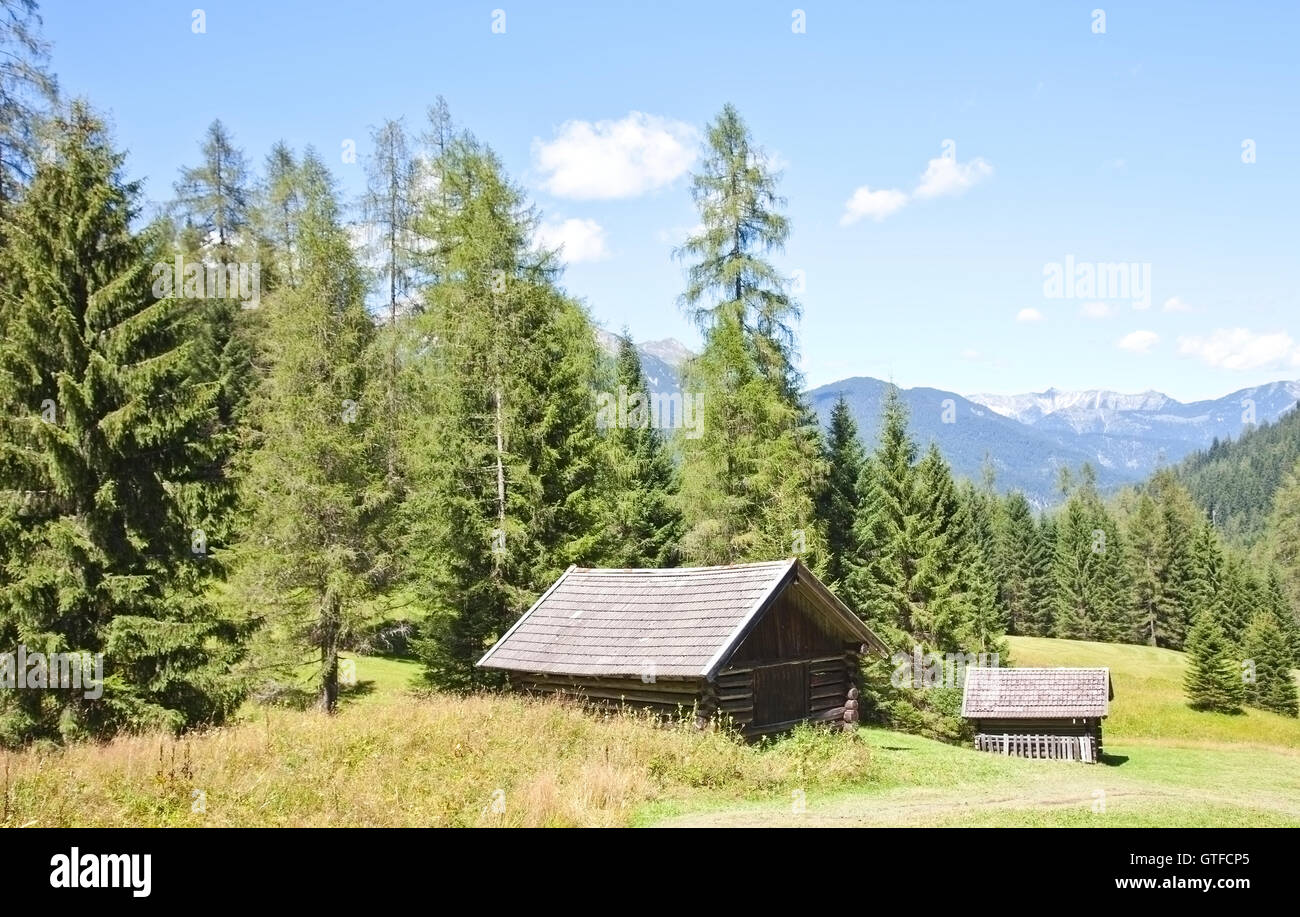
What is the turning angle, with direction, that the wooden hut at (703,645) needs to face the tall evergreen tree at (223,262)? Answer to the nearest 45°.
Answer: approximately 180°

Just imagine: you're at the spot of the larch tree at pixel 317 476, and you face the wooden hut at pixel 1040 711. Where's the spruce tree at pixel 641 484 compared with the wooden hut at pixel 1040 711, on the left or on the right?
left

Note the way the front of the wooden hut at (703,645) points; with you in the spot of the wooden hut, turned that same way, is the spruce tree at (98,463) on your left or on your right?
on your right

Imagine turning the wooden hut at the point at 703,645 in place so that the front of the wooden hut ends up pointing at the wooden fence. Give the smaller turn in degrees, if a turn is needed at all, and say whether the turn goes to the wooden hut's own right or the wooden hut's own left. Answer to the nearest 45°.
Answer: approximately 90° to the wooden hut's own left

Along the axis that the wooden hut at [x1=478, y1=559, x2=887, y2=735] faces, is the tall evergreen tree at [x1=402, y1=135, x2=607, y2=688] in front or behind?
behind

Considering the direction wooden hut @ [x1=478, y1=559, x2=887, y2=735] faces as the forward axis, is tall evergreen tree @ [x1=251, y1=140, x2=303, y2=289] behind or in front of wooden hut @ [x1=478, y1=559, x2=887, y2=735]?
behind

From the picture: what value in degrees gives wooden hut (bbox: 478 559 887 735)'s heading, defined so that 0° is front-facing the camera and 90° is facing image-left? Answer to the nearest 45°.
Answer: approximately 315°

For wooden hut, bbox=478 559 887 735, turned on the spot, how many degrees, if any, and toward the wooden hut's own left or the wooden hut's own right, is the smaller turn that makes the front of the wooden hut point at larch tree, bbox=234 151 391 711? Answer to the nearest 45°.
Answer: approximately 180°

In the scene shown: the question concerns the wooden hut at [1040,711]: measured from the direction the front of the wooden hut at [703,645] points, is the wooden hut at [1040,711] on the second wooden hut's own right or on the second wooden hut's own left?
on the second wooden hut's own left

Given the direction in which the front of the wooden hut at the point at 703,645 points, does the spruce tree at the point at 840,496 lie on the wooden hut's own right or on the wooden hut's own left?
on the wooden hut's own left
